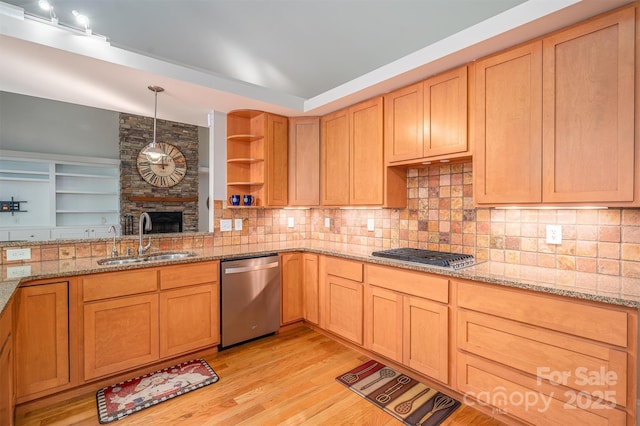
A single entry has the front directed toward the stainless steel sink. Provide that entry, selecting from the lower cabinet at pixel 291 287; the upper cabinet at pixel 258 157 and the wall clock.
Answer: the wall clock

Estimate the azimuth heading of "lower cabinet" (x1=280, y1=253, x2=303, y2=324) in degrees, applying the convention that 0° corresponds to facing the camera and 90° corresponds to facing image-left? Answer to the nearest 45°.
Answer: approximately 315°

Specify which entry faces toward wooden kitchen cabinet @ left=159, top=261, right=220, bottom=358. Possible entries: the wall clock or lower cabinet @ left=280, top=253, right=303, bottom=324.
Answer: the wall clock

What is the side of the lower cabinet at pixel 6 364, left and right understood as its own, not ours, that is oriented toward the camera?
right

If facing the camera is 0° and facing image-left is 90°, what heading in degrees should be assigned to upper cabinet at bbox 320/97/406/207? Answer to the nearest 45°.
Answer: approximately 45°

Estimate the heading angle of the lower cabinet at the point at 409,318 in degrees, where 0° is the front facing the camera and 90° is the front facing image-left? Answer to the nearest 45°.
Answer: approximately 45°

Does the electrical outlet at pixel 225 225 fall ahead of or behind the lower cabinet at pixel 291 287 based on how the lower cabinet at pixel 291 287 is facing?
behind

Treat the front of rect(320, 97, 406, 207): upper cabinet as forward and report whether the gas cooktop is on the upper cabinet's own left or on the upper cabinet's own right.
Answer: on the upper cabinet's own left

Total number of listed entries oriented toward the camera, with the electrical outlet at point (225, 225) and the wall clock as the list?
2

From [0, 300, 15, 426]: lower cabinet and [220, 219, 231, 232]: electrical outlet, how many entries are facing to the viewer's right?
1
